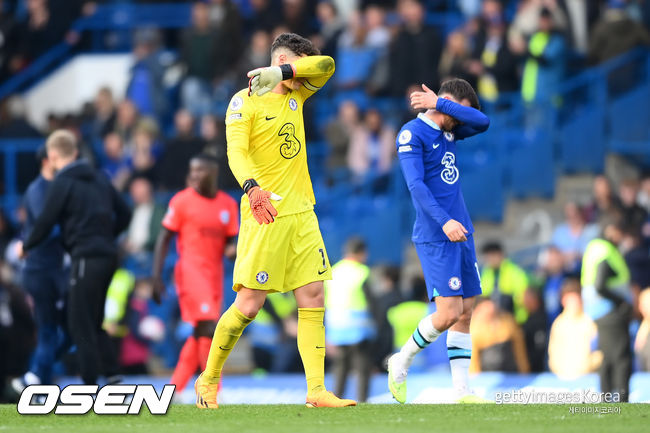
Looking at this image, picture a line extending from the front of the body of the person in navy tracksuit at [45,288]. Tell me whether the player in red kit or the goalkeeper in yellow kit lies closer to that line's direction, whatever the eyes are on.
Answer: the player in red kit

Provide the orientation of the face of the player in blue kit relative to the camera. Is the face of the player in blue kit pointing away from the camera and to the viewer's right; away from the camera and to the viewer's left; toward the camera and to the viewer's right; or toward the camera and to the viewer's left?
toward the camera and to the viewer's left

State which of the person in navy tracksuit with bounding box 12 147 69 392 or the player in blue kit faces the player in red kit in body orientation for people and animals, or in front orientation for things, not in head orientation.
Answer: the person in navy tracksuit

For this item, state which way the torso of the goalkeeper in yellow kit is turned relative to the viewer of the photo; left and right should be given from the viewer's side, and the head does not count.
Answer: facing the viewer and to the right of the viewer

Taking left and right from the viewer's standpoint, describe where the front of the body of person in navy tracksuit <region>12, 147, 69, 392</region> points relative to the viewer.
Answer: facing to the right of the viewer

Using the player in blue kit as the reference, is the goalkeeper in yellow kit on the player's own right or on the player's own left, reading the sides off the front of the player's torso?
on the player's own right

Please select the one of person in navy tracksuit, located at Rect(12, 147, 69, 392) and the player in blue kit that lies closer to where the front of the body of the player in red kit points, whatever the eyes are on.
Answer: the player in blue kit
